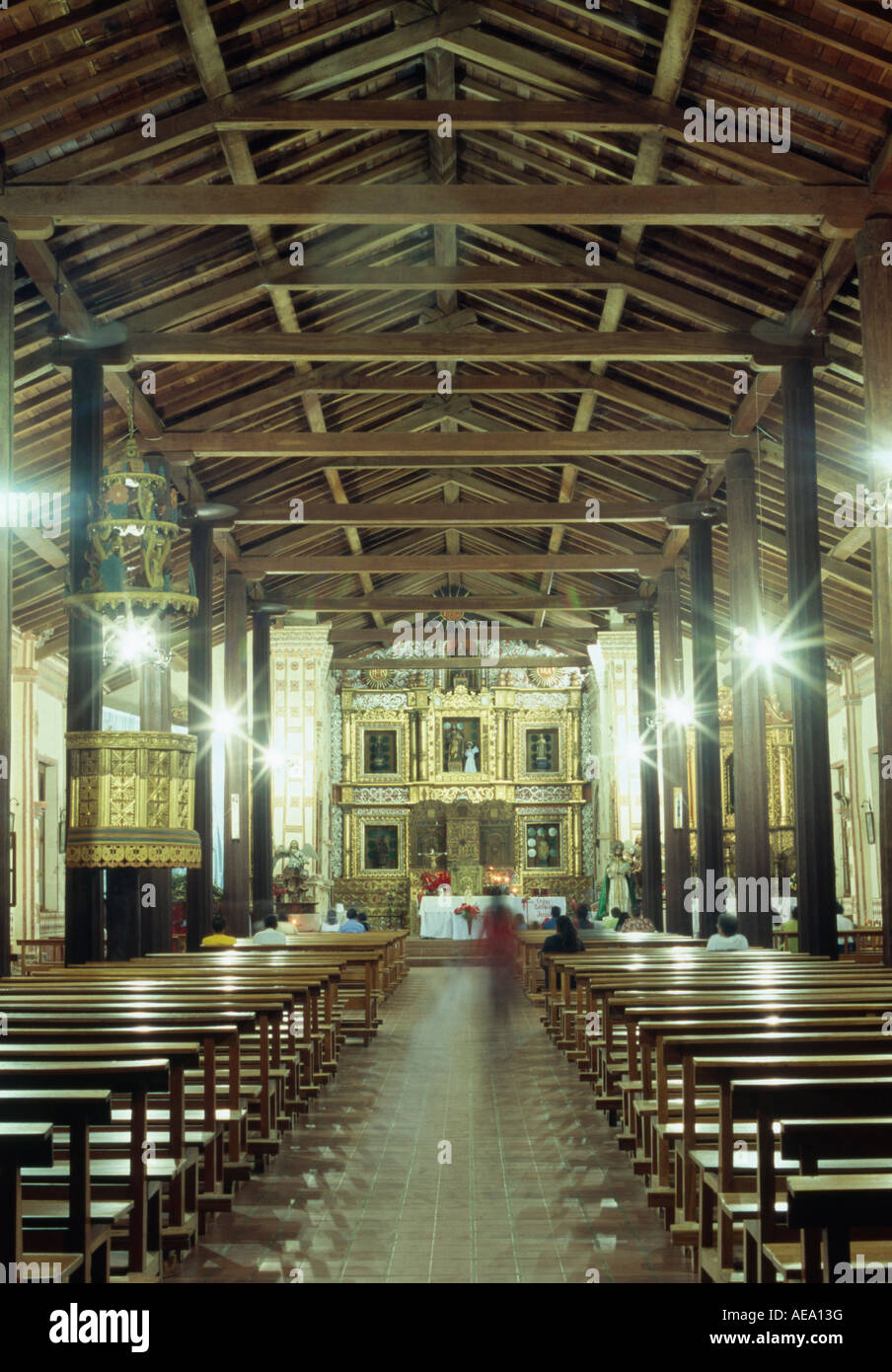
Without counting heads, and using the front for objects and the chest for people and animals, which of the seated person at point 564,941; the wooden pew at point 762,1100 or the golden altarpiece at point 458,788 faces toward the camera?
the golden altarpiece

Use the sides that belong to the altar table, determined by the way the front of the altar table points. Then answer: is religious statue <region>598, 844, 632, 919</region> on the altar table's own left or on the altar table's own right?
on the altar table's own left

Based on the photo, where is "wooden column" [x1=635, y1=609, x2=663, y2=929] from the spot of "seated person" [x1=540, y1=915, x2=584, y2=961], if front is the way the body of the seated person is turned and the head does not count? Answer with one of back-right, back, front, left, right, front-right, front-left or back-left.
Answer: front

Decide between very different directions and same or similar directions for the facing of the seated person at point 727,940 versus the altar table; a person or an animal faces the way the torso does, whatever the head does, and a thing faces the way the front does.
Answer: very different directions

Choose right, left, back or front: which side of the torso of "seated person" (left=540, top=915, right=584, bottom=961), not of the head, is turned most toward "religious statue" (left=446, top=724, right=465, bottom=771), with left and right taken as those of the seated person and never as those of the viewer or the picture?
front

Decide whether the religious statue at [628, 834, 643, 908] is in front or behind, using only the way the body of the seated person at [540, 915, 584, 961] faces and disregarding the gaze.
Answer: in front

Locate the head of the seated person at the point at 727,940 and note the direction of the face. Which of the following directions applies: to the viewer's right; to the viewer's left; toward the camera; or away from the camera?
away from the camera

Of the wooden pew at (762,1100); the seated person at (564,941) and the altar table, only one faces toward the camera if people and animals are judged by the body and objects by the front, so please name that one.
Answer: the altar table

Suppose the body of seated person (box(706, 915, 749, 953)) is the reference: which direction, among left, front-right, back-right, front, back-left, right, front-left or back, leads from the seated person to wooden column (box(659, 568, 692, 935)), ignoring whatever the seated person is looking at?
front

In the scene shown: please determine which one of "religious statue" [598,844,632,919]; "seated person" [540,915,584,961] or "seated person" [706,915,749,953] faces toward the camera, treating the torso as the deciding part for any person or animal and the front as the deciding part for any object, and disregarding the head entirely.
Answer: the religious statue

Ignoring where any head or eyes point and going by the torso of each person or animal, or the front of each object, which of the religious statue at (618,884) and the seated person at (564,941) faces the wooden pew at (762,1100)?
the religious statue

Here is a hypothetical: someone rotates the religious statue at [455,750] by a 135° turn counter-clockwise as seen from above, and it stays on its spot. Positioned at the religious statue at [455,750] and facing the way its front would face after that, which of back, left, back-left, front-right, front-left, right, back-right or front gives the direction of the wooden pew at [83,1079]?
back-right

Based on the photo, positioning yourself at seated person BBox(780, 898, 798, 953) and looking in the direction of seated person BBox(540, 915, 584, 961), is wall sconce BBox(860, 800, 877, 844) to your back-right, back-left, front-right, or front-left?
back-right

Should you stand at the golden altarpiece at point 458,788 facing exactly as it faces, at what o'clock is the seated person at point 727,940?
The seated person is roughly at 12 o'clock from the golden altarpiece.

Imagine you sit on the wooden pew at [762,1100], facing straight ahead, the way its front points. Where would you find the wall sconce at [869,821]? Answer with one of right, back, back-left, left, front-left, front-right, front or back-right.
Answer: front

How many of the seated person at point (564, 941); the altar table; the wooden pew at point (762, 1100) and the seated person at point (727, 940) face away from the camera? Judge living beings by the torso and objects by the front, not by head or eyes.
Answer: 3

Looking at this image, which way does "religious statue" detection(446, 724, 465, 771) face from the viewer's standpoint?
toward the camera
